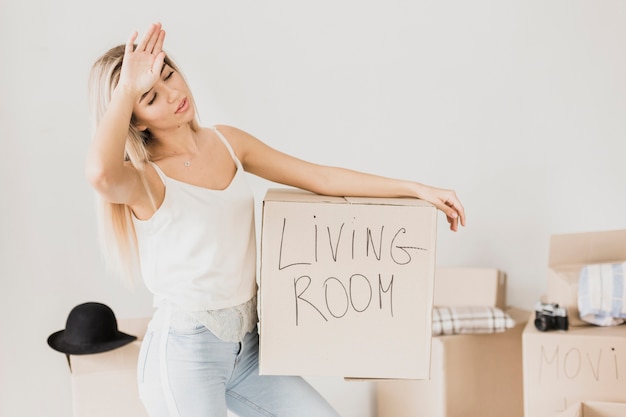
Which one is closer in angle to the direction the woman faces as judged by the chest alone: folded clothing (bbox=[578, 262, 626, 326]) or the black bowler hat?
the folded clothing

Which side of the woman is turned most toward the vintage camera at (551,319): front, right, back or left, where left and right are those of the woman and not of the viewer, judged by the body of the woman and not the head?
left

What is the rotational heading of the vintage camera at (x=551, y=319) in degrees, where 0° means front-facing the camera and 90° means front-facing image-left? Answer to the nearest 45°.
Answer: approximately 45°
